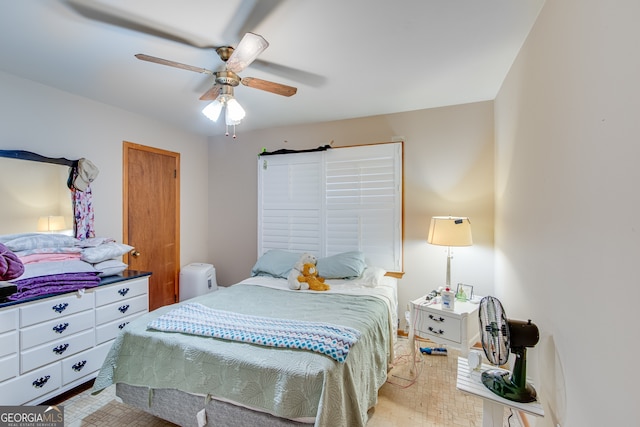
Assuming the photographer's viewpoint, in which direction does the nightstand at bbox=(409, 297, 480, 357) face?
facing the viewer and to the left of the viewer

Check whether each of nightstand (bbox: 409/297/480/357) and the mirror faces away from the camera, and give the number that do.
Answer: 0

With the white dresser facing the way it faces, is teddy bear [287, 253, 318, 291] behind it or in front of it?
in front

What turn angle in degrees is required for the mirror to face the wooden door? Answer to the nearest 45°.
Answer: approximately 90° to its left

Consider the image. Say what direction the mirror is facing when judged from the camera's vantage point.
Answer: facing the viewer and to the right of the viewer

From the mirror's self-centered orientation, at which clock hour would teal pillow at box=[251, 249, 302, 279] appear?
The teal pillow is roughly at 11 o'clock from the mirror.

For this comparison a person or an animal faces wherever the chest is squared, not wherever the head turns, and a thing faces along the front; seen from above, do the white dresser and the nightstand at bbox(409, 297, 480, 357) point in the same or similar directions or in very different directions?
very different directions

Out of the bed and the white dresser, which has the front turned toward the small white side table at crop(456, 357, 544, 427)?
the white dresser

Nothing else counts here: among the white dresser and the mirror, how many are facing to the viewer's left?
0

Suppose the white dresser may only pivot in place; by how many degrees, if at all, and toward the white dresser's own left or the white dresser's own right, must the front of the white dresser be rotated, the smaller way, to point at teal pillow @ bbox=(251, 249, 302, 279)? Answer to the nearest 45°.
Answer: approximately 45° to the white dresser's own left

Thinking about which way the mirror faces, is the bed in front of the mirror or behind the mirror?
in front

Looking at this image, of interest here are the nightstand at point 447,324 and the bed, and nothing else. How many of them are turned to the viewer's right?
0

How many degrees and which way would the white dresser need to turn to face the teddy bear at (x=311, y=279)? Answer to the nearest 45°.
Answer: approximately 45° to its left
